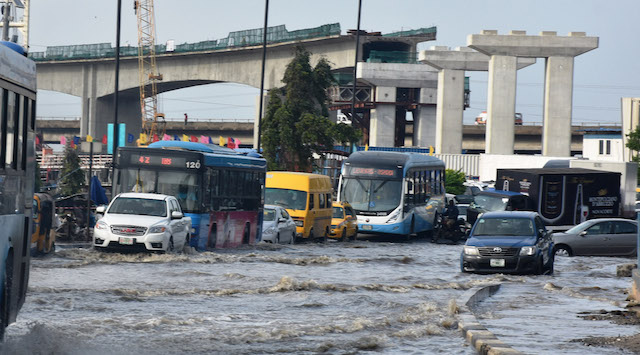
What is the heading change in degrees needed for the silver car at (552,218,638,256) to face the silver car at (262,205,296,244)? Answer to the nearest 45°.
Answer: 0° — it already faces it

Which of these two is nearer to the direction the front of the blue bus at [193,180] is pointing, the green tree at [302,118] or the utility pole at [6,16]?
the utility pole

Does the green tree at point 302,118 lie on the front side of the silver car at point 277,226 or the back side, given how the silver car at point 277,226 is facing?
on the back side

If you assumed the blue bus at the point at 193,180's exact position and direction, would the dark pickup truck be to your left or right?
on your left

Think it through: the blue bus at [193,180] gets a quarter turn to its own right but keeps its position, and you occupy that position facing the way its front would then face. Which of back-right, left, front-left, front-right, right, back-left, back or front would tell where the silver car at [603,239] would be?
back-right

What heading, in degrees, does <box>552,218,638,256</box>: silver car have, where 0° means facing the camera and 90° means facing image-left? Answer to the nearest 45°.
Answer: approximately 90°

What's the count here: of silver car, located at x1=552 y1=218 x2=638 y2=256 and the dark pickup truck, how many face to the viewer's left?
1

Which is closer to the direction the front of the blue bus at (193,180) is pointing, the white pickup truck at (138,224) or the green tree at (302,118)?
the white pickup truck
